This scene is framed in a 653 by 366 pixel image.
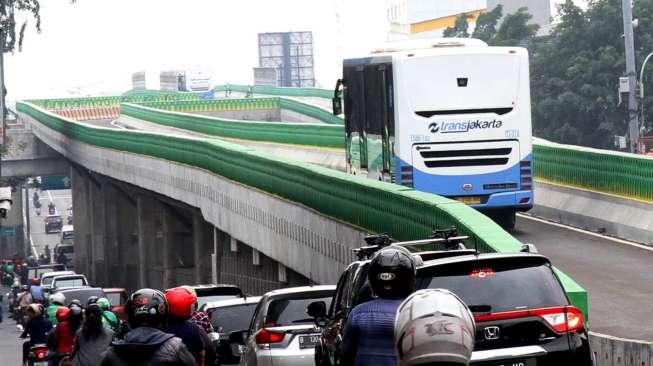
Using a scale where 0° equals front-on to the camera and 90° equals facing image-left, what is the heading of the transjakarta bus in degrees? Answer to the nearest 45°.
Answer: approximately 180°

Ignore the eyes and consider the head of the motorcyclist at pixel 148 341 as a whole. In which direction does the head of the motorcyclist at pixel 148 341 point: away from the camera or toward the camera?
away from the camera

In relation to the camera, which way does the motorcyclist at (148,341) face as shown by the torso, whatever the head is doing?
away from the camera

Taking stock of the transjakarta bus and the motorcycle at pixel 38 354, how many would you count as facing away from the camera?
2

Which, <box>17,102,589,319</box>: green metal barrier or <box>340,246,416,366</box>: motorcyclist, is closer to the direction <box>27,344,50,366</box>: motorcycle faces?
the green metal barrier

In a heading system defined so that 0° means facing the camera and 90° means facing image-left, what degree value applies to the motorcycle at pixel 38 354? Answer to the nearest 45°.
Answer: approximately 180°

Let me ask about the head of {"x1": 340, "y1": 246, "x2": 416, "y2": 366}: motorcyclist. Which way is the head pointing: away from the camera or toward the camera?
away from the camera

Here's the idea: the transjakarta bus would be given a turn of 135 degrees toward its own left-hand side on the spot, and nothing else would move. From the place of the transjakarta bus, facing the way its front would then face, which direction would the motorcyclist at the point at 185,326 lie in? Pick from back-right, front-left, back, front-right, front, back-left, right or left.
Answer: front-left
